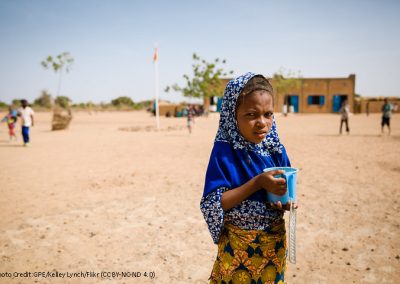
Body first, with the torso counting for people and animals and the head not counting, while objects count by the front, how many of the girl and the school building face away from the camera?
0

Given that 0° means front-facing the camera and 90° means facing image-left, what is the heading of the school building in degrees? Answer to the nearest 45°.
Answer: approximately 0°

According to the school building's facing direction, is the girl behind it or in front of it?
in front

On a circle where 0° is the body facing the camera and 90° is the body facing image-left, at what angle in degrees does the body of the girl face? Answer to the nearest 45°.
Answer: approximately 315°
